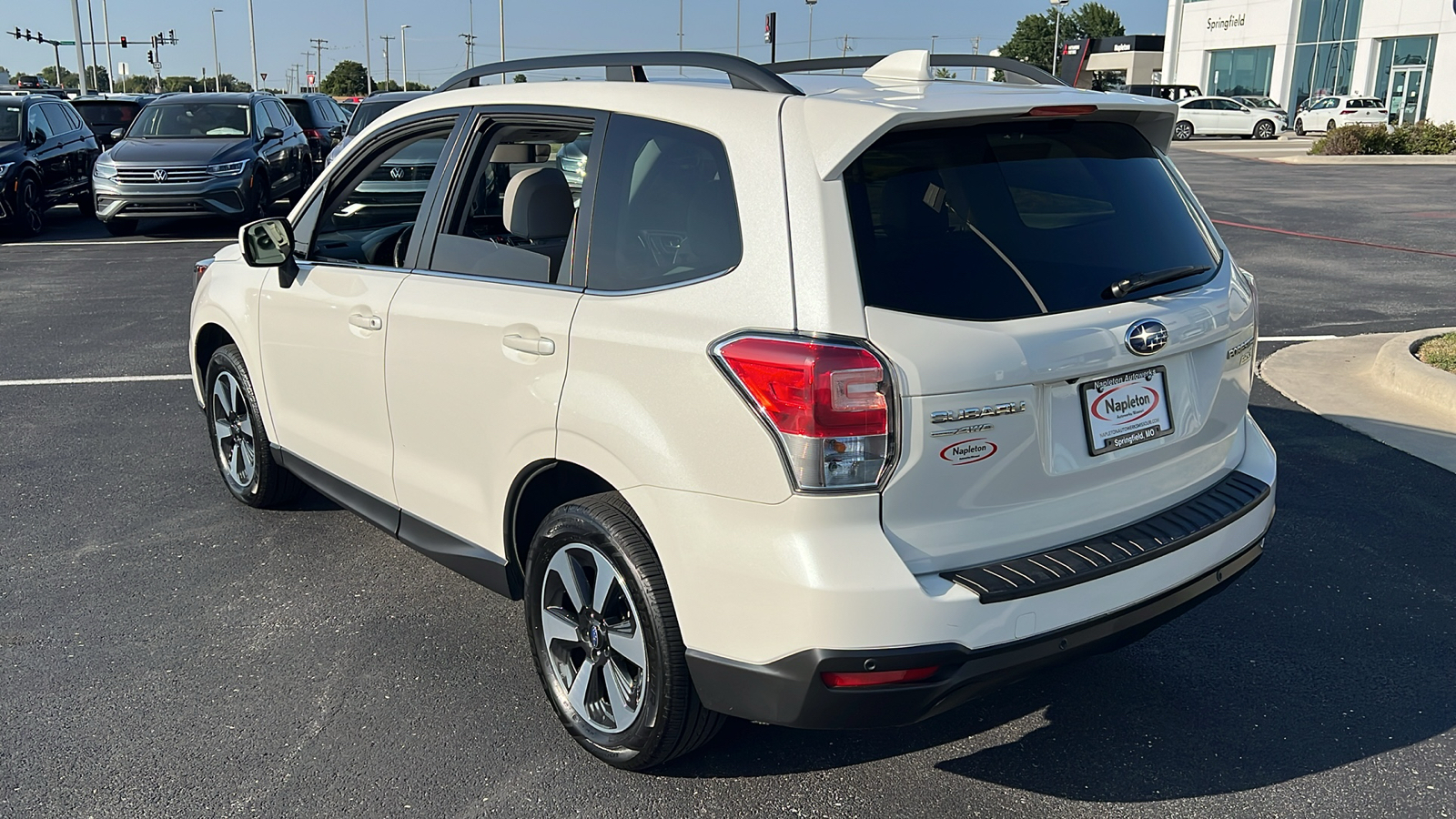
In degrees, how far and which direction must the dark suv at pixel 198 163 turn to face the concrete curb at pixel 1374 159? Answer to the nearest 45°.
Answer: approximately 135° to its left

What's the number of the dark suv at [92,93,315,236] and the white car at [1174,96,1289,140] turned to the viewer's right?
1

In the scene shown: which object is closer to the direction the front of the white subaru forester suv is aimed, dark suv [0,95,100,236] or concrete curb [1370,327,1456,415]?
the dark suv

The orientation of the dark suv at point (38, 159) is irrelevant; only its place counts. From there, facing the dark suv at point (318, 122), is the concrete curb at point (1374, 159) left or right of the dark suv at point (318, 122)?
right

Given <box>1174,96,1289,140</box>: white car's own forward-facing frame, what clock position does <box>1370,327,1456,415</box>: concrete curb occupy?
The concrete curb is roughly at 3 o'clock from the white car.

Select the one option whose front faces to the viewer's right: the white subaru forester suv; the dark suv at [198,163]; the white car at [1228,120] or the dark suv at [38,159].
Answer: the white car

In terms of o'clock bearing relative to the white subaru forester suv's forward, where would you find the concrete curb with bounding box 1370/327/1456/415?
The concrete curb is roughly at 3 o'clock from the white subaru forester suv.

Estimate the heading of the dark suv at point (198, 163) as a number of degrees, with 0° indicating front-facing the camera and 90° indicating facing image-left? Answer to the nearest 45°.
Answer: approximately 45°

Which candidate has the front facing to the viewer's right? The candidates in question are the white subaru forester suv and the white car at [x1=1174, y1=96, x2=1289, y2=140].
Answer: the white car

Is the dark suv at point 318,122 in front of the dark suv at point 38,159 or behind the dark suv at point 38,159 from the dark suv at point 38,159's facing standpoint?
behind

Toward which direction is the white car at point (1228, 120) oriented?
to the viewer's right

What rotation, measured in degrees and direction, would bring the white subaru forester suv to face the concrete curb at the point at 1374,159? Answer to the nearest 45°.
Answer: approximately 90° to its right

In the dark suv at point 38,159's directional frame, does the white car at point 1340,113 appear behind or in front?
behind

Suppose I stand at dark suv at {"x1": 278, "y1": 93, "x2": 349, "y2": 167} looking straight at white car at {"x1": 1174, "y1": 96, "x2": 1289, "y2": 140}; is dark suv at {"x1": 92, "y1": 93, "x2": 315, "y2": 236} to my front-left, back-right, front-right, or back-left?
back-right

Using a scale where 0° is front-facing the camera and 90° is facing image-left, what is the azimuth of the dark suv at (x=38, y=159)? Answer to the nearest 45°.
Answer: approximately 45°

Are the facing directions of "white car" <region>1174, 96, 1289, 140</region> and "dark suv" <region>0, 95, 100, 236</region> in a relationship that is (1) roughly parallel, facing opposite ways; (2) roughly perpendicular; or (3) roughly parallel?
roughly perpendicular

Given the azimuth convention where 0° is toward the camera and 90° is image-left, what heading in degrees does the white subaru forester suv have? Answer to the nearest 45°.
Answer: approximately 135°
